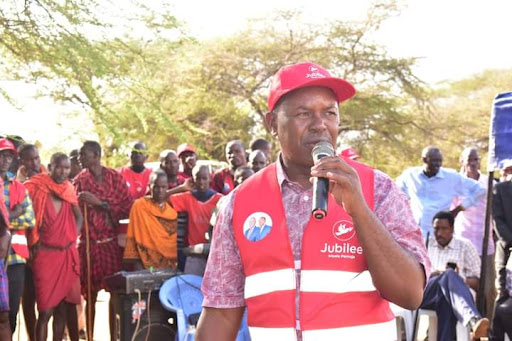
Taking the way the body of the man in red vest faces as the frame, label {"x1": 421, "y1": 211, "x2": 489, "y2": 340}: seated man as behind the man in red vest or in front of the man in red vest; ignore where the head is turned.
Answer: behind

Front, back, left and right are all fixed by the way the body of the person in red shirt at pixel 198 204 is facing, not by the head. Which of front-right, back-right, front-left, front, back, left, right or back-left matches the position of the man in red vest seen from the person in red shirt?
front

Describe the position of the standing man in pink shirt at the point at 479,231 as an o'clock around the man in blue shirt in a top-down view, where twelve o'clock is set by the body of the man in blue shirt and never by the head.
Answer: The standing man in pink shirt is roughly at 7 o'clock from the man in blue shirt.

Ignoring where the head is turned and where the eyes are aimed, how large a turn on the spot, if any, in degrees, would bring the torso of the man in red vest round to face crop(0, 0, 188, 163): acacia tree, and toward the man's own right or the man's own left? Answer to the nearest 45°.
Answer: approximately 135° to the man's own right

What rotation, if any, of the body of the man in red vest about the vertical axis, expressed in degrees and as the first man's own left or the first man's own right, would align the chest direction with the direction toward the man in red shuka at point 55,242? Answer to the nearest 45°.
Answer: approximately 135° to the first man's own right

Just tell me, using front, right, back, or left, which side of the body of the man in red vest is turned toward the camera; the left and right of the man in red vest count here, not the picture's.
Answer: front

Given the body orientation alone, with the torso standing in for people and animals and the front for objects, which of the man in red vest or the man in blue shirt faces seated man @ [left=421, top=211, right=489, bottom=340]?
the man in blue shirt

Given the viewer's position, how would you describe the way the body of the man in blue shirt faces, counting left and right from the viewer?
facing the viewer

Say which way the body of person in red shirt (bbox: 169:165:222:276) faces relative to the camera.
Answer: toward the camera

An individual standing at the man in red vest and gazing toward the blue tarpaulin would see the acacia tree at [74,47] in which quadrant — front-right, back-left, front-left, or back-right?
front-left

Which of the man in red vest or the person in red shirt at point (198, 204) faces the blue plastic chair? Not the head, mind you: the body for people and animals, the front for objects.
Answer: the person in red shirt
